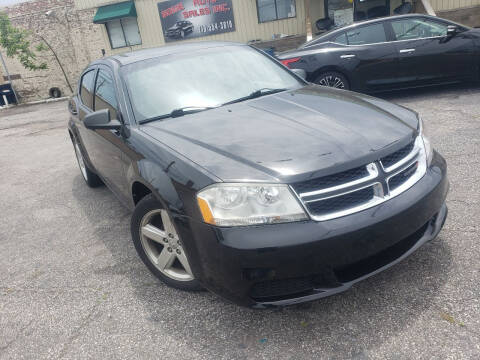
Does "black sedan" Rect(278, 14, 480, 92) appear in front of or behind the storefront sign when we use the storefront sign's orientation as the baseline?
in front

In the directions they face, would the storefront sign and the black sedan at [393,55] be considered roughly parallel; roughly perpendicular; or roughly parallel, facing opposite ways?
roughly perpendicular

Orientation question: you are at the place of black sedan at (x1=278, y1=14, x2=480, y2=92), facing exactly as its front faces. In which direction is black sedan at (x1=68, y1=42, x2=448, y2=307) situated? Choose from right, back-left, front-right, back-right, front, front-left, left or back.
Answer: right

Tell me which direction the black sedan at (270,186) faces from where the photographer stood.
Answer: facing the viewer and to the right of the viewer

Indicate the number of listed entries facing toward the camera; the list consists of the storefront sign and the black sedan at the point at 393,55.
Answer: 1

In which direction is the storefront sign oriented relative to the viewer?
toward the camera

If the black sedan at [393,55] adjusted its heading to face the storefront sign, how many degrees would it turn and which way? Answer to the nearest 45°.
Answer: approximately 135° to its left

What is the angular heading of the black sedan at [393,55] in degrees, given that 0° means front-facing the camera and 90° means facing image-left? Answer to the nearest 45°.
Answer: approximately 270°

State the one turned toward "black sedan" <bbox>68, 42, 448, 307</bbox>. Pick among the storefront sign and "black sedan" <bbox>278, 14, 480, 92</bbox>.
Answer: the storefront sign

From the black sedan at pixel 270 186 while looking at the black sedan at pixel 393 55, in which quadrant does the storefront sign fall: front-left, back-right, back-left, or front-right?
front-left

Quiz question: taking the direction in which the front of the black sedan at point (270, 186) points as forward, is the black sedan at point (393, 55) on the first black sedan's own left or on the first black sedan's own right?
on the first black sedan's own left

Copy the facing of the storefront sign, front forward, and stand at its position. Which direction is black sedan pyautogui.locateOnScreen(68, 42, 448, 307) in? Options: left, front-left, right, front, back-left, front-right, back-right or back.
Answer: front
